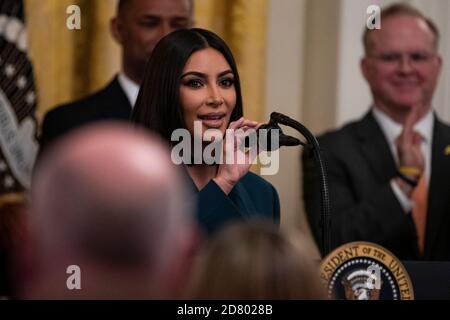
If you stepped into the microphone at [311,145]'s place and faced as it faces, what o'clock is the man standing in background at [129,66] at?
The man standing in background is roughly at 2 o'clock from the microphone.

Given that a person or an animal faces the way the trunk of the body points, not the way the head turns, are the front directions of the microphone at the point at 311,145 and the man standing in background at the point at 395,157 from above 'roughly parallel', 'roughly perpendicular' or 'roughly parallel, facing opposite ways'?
roughly perpendicular

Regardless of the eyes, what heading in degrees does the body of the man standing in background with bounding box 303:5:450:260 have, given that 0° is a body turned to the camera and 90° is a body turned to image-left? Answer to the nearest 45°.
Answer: approximately 0°

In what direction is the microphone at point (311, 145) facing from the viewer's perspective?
to the viewer's left

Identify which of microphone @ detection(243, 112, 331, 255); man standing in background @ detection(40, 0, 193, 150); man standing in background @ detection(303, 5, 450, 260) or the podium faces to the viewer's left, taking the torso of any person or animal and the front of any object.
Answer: the microphone

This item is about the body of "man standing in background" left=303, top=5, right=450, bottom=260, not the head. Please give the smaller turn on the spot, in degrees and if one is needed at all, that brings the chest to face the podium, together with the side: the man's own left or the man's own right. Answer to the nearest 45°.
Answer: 0° — they already face it

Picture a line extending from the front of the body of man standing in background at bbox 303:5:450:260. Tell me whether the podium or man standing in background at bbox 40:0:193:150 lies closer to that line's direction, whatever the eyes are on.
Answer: the podium

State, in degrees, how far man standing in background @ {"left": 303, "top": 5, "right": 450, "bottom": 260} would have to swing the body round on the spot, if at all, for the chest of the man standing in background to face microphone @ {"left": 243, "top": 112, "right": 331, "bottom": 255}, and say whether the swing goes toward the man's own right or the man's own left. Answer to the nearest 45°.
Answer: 0° — they already face it

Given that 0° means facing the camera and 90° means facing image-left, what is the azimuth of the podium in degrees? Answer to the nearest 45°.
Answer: approximately 0°

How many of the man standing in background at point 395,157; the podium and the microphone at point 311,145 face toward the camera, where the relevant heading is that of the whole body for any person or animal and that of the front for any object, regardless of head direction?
2
